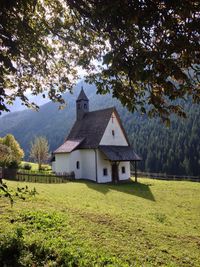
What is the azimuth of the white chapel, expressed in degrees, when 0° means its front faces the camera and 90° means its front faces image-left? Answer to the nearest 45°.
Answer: approximately 315°

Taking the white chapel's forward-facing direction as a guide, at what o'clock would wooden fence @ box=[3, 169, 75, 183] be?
The wooden fence is roughly at 3 o'clock from the white chapel.

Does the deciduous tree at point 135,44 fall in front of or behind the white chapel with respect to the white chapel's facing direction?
in front

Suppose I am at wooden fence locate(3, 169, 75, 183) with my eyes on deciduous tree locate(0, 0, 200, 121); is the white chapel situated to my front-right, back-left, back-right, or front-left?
back-left

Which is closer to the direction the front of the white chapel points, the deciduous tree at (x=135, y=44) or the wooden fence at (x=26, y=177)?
the deciduous tree
